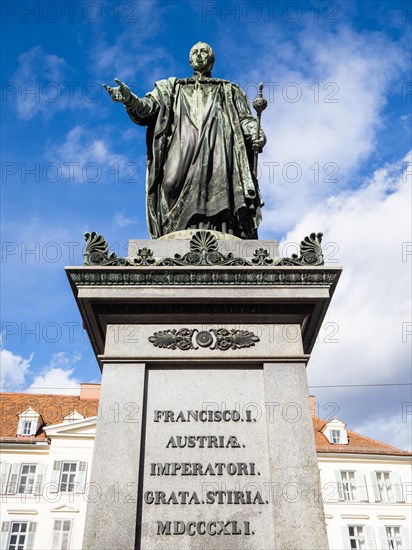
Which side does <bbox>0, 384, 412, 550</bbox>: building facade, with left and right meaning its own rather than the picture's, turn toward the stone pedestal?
front

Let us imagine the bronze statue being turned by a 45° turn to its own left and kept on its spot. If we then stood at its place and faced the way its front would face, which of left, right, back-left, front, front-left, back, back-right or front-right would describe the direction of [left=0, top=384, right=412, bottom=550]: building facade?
back-left

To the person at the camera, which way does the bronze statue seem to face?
facing the viewer

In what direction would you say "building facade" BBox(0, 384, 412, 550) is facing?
toward the camera
